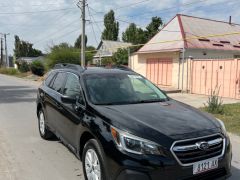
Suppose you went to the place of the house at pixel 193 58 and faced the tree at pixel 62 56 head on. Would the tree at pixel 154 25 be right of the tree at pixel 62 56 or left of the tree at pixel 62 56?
right

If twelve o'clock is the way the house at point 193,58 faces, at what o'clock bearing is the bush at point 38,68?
The bush is roughly at 3 o'clock from the house.

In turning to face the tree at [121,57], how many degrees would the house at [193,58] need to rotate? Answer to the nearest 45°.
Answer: approximately 90° to its right

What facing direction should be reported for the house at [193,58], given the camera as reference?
facing the viewer and to the left of the viewer

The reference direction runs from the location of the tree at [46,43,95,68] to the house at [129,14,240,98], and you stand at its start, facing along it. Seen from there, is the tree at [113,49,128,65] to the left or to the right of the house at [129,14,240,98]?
left

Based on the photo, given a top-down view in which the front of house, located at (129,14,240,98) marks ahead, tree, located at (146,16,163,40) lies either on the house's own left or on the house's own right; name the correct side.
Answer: on the house's own right

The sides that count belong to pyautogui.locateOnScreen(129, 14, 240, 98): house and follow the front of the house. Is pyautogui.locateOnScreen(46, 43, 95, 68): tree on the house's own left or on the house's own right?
on the house's own right
